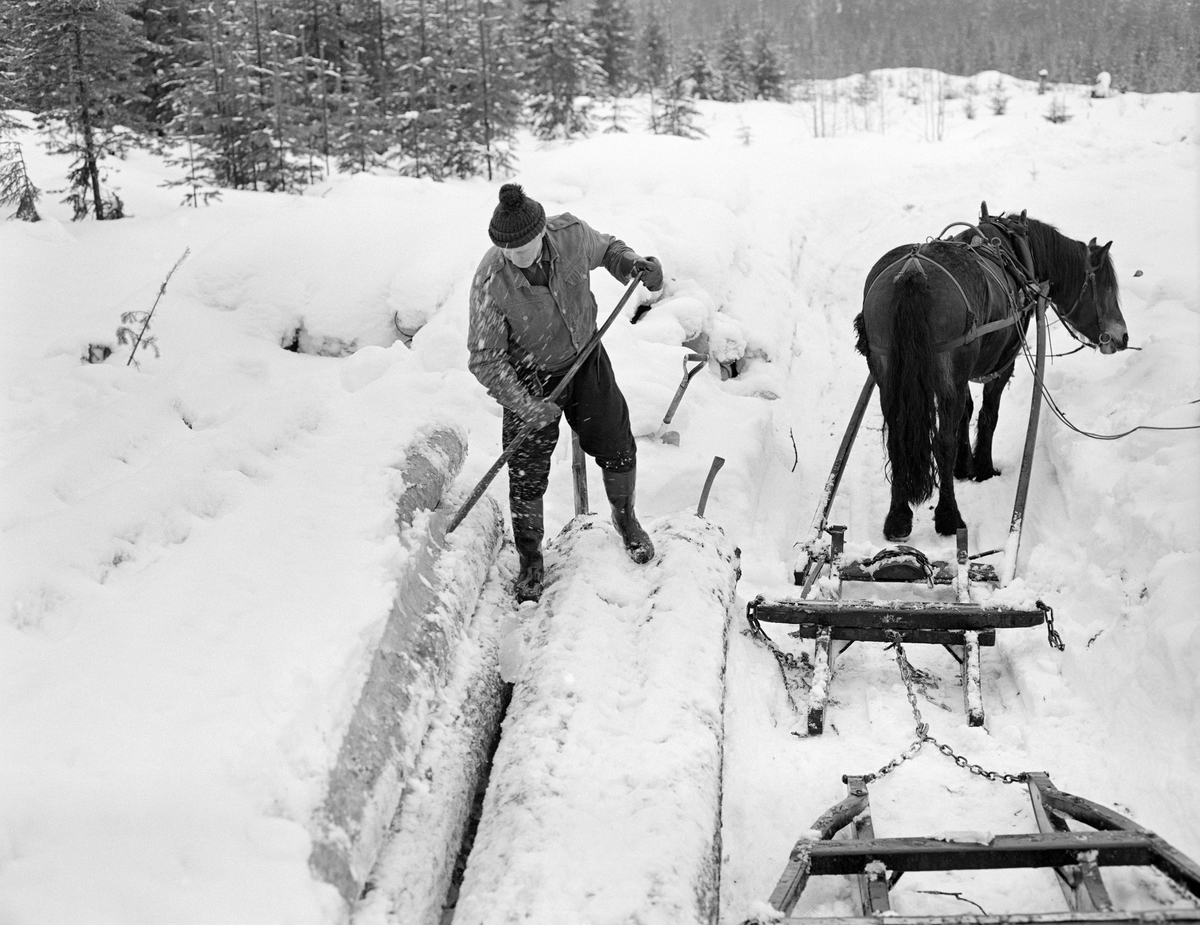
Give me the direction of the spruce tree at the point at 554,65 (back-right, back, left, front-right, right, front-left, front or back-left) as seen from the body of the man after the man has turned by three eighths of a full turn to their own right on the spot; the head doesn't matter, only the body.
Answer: front-right

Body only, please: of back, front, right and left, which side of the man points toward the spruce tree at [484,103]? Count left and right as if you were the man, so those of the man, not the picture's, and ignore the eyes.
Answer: back

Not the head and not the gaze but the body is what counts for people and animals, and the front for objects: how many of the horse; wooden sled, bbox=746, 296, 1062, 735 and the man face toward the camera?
1

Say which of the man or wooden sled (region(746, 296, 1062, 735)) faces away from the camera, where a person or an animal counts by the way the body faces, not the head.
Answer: the wooden sled

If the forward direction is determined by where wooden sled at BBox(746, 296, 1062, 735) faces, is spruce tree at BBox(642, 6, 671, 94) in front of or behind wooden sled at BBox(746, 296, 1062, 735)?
in front

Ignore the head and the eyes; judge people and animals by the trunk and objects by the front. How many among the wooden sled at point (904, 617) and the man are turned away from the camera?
1

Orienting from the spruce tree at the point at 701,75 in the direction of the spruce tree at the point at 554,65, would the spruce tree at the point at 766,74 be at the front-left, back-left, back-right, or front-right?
back-left

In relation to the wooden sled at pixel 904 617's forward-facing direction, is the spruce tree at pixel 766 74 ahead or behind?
ahead

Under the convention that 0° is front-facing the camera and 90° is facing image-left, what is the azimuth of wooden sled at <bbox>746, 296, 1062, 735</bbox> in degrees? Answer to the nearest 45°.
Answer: approximately 180°

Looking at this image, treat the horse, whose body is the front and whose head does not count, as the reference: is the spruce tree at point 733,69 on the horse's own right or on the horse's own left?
on the horse's own left
